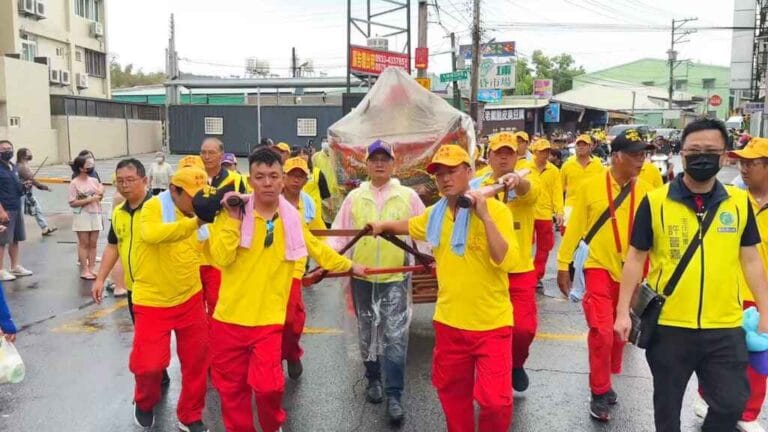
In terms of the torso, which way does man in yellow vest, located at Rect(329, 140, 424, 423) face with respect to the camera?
toward the camera

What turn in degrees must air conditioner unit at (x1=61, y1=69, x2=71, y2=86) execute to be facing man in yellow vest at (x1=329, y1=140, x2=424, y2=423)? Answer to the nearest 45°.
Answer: approximately 45° to its right

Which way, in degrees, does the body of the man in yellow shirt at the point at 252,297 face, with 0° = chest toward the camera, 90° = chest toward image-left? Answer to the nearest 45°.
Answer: approximately 0°

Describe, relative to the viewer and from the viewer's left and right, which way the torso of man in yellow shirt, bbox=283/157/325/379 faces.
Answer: facing the viewer

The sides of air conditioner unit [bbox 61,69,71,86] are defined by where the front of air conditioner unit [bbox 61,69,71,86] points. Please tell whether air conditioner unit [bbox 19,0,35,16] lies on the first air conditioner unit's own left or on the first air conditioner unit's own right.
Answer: on the first air conditioner unit's own right

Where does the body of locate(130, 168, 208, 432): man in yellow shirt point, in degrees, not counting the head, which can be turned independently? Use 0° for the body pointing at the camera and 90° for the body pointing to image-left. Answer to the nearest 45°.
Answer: approximately 315°

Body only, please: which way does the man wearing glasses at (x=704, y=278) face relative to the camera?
toward the camera

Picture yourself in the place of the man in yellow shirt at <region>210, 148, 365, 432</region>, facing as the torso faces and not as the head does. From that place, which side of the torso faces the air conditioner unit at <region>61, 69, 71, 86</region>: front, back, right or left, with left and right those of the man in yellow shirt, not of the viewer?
back

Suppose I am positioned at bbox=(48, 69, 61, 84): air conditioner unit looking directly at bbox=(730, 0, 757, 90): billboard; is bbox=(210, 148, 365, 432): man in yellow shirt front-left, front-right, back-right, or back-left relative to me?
front-right

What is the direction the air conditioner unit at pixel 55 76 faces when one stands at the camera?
facing the viewer and to the right of the viewer

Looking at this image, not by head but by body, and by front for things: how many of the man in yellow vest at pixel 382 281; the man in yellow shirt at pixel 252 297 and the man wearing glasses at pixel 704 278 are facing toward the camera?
3

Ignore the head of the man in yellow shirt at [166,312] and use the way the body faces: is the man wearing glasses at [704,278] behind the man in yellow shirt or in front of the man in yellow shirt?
in front
